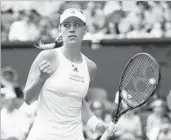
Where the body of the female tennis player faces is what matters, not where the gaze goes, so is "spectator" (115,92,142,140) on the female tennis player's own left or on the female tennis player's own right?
on the female tennis player's own left

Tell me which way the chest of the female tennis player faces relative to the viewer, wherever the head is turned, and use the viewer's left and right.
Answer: facing the viewer and to the right of the viewer

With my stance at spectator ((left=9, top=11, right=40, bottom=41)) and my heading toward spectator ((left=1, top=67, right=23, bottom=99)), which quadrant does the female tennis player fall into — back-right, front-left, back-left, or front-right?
front-left

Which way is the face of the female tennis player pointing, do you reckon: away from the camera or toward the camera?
toward the camera

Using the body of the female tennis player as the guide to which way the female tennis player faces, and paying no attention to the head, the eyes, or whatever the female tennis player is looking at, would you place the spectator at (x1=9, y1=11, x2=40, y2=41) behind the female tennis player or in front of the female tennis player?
behind

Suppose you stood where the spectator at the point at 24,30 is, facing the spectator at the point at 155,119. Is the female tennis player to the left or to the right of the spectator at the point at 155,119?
right

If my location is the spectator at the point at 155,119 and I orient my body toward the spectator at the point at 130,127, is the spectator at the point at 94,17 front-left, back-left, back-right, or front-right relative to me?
front-right

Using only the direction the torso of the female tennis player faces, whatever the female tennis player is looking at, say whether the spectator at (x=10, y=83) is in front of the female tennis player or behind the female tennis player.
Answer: behind

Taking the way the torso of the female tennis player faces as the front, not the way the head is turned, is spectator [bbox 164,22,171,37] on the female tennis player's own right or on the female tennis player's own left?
on the female tennis player's own left
